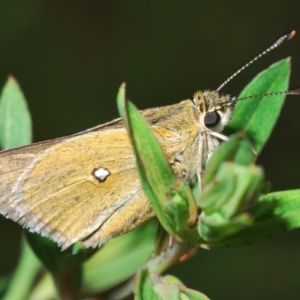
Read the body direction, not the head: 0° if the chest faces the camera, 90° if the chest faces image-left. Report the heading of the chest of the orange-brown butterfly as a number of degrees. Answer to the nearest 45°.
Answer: approximately 270°
